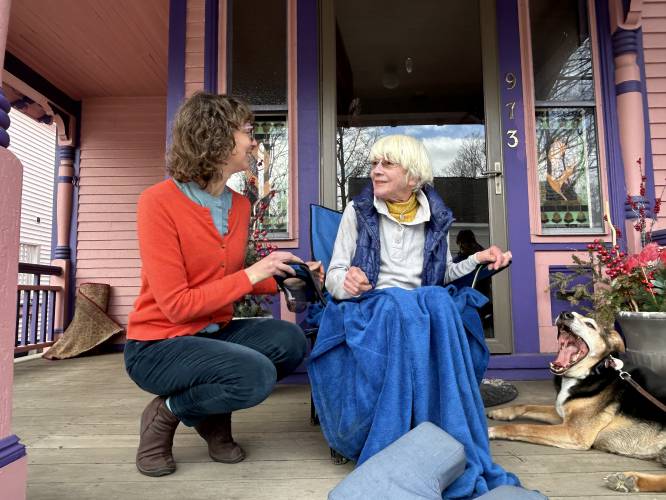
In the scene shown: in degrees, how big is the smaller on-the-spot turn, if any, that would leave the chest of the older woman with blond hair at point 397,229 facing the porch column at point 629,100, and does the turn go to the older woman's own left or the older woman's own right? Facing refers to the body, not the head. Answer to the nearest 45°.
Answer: approximately 135° to the older woman's own left

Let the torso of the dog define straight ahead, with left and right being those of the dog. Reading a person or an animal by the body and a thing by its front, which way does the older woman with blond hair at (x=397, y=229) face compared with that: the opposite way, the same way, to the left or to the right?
to the left

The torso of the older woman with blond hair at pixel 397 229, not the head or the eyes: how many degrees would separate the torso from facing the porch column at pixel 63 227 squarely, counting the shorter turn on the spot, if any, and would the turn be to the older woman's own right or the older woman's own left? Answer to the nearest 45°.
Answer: approximately 135° to the older woman's own right

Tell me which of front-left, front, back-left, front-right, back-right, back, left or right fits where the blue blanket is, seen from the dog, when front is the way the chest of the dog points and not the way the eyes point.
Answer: front-left

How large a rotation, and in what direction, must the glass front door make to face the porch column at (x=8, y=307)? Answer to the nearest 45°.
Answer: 0° — it already faces it

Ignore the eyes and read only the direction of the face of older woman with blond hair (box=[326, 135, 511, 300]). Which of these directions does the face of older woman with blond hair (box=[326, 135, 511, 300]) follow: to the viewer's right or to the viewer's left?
to the viewer's left

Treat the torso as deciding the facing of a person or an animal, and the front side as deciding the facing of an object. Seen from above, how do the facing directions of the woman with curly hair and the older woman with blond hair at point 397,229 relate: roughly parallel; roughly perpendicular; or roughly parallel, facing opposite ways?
roughly perpendicular

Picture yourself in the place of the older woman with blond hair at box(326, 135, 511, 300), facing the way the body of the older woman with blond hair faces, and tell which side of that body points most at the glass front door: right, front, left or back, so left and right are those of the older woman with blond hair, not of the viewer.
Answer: back

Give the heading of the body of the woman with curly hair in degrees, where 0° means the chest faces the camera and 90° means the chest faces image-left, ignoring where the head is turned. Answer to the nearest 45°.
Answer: approximately 315°

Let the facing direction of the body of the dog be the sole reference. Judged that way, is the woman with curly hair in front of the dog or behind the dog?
in front

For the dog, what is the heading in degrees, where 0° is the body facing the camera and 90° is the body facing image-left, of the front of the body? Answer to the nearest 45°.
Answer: approximately 90°

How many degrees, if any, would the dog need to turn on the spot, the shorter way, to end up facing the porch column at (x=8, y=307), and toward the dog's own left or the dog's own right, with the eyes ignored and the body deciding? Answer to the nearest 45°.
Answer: approximately 45° to the dog's own left

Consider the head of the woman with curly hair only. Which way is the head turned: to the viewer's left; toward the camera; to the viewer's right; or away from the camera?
to the viewer's right

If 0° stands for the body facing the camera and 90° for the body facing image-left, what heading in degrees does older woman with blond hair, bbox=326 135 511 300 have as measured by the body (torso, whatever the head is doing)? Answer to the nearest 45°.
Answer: approximately 0°

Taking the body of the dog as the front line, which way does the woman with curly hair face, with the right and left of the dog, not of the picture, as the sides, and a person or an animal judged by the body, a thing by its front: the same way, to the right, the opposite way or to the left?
the opposite way
